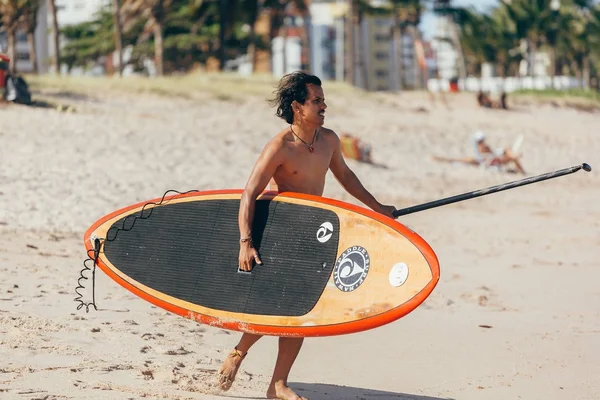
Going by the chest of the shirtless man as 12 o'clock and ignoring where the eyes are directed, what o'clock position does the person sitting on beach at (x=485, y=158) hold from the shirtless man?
The person sitting on beach is roughly at 8 o'clock from the shirtless man.

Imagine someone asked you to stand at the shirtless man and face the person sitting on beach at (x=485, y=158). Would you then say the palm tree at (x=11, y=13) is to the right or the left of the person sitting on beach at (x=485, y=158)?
left

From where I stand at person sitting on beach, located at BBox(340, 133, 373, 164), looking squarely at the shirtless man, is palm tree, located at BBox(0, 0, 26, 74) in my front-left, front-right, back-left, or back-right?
back-right

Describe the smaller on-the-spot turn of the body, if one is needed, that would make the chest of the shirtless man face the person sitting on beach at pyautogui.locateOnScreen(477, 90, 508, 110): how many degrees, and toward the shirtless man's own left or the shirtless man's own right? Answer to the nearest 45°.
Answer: approximately 135° to the shirtless man's own left

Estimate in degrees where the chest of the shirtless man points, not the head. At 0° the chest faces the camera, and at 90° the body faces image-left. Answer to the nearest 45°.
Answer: approximately 315°

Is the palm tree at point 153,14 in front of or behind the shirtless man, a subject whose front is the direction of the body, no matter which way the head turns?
behind

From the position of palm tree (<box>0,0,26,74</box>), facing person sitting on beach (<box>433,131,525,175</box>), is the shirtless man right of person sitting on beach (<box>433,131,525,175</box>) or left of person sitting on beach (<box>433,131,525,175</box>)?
right

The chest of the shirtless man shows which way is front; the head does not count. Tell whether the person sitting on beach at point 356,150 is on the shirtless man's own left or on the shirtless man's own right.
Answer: on the shirtless man's own left

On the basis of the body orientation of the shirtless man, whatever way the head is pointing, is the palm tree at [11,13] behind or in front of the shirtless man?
behind
